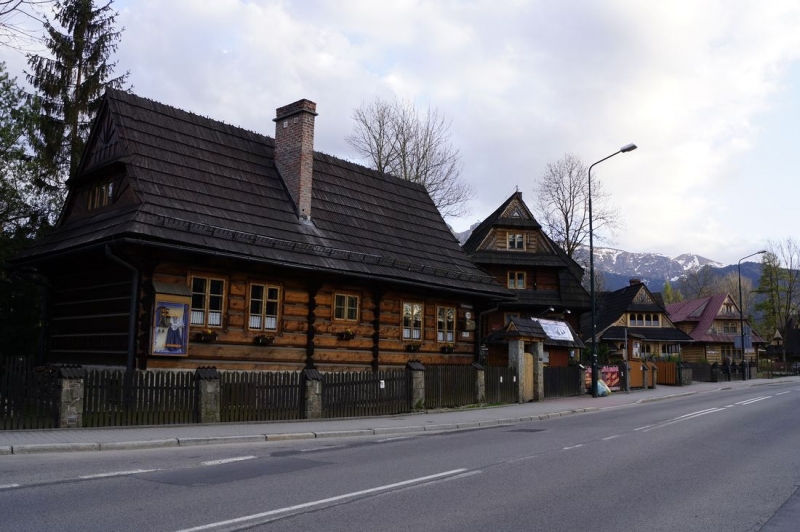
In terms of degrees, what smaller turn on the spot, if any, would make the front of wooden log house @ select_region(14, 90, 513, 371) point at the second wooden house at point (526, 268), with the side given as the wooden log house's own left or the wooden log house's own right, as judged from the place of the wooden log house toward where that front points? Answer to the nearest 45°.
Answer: approximately 90° to the wooden log house's own left

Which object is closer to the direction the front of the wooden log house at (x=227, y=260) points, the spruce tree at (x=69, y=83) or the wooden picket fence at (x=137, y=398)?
the wooden picket fence

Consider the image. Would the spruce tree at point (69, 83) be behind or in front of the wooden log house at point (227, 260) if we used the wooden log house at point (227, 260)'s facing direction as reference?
behind

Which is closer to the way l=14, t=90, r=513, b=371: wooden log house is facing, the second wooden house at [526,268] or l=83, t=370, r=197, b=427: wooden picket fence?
the wooden picket fence

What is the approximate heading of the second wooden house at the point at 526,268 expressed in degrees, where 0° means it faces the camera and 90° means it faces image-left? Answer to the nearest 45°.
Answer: approximately 0°

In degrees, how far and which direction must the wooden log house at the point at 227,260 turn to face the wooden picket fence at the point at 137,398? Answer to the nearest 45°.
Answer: approximately 45° to its right

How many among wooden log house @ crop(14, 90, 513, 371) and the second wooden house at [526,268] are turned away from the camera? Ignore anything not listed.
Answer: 0

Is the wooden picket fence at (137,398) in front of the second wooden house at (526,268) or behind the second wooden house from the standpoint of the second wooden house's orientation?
in front

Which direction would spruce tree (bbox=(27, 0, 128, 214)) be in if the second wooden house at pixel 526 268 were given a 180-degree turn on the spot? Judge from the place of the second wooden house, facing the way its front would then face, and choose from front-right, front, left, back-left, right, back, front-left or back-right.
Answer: back-left
